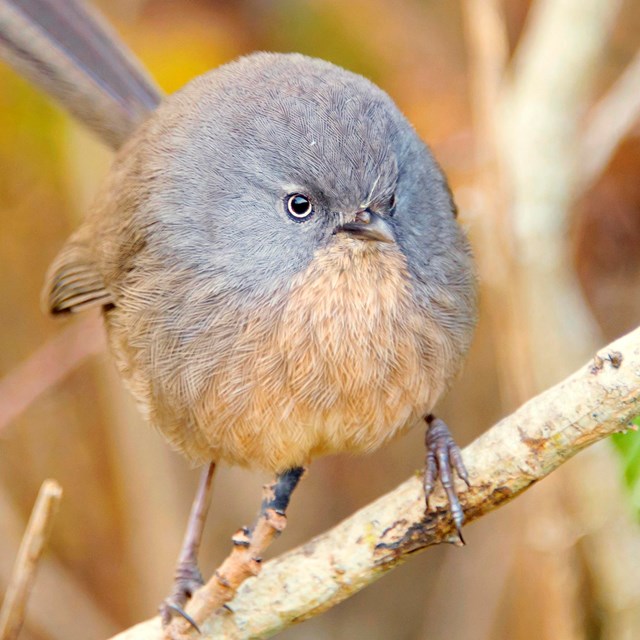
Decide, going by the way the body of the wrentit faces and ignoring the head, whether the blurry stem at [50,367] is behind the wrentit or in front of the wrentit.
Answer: behind

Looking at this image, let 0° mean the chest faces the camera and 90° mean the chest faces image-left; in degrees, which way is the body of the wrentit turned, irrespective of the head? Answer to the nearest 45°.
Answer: approximately 315°
